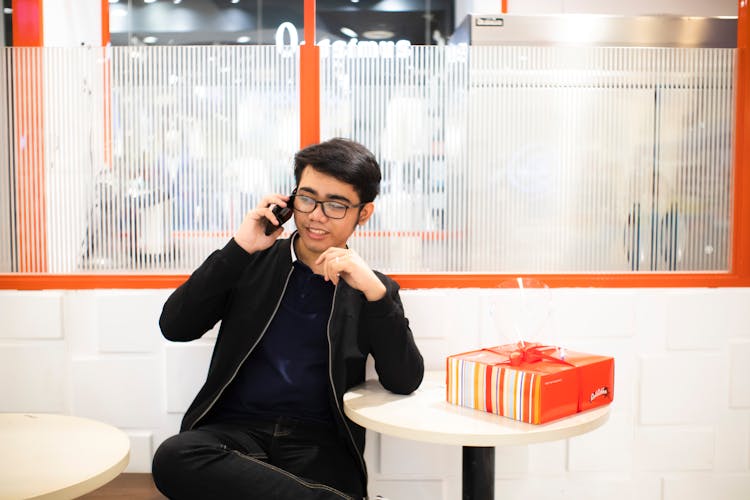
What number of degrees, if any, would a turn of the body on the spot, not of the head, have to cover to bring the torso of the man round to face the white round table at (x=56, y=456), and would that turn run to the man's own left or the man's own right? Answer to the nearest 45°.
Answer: approximately 45° to the man's own right

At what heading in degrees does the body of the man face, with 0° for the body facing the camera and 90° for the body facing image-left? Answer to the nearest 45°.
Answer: approximately 0°
